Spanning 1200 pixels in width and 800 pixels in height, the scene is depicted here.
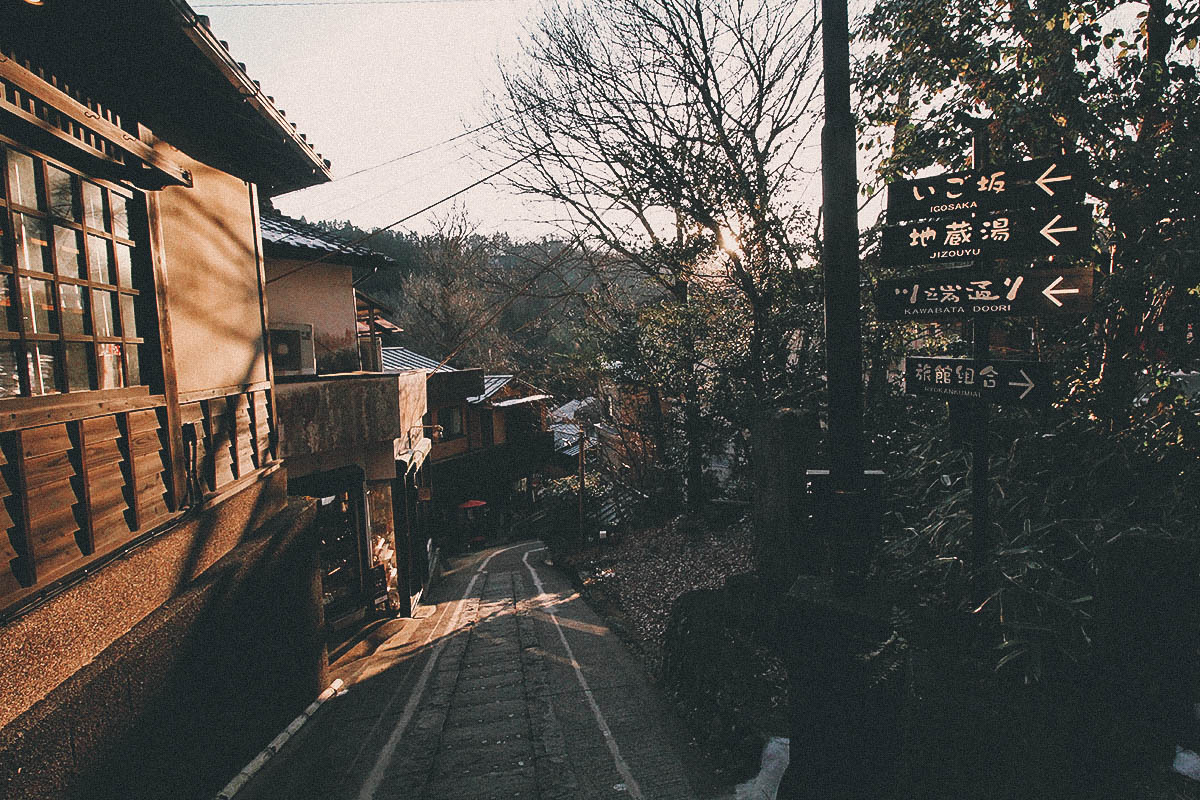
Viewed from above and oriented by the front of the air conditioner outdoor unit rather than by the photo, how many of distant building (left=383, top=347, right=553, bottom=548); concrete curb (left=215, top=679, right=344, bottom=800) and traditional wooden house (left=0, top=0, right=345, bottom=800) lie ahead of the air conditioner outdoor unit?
2

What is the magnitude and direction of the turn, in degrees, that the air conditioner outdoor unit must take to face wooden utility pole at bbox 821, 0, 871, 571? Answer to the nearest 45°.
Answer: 0° — it already faces it

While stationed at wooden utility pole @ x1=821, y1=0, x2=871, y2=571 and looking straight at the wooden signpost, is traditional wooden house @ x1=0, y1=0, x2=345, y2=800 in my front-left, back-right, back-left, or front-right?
back-right

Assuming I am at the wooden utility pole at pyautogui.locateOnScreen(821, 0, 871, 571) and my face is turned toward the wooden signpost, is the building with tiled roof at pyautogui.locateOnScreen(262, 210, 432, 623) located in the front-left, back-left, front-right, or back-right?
back-left

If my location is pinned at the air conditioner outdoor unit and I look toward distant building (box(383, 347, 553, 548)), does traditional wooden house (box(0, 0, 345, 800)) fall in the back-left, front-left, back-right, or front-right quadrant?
back-right

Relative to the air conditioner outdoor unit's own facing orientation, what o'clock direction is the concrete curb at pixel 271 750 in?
The concrete curb is roughly at 12 o'clock from the air conditioner outdoor unit.

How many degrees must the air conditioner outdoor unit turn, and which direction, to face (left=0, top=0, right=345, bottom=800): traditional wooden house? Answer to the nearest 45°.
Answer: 0° — it already faces it

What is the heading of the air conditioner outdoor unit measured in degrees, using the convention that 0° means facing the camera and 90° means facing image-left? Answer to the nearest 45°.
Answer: approximately 0°

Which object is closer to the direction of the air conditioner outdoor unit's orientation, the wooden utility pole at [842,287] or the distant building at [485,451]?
the wooden utility pole

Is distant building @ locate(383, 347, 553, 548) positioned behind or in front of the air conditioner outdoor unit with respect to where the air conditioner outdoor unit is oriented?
behind
